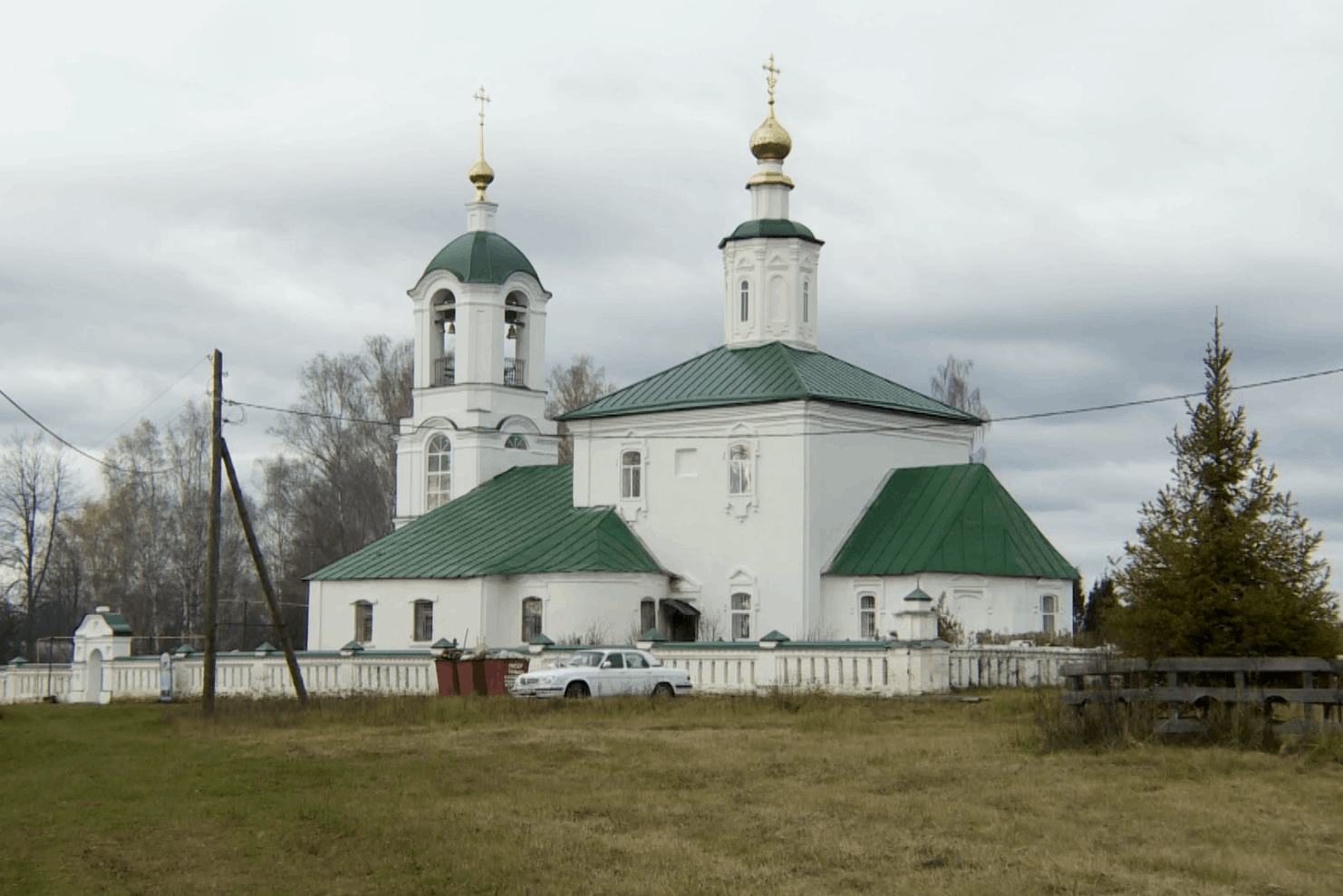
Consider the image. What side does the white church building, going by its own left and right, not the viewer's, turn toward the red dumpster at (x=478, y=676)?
left

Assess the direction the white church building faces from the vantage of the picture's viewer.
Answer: facing away from the viewer and to the left of the viewer

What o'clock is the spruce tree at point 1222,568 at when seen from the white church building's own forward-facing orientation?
The spruce tree is roughly at 7 o'clock from the white church building.

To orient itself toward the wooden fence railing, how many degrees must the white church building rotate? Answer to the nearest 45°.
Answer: approximately 135° to its left

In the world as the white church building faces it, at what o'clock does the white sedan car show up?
The white sedan car is roughly at 8 o'clock from the white church building.
